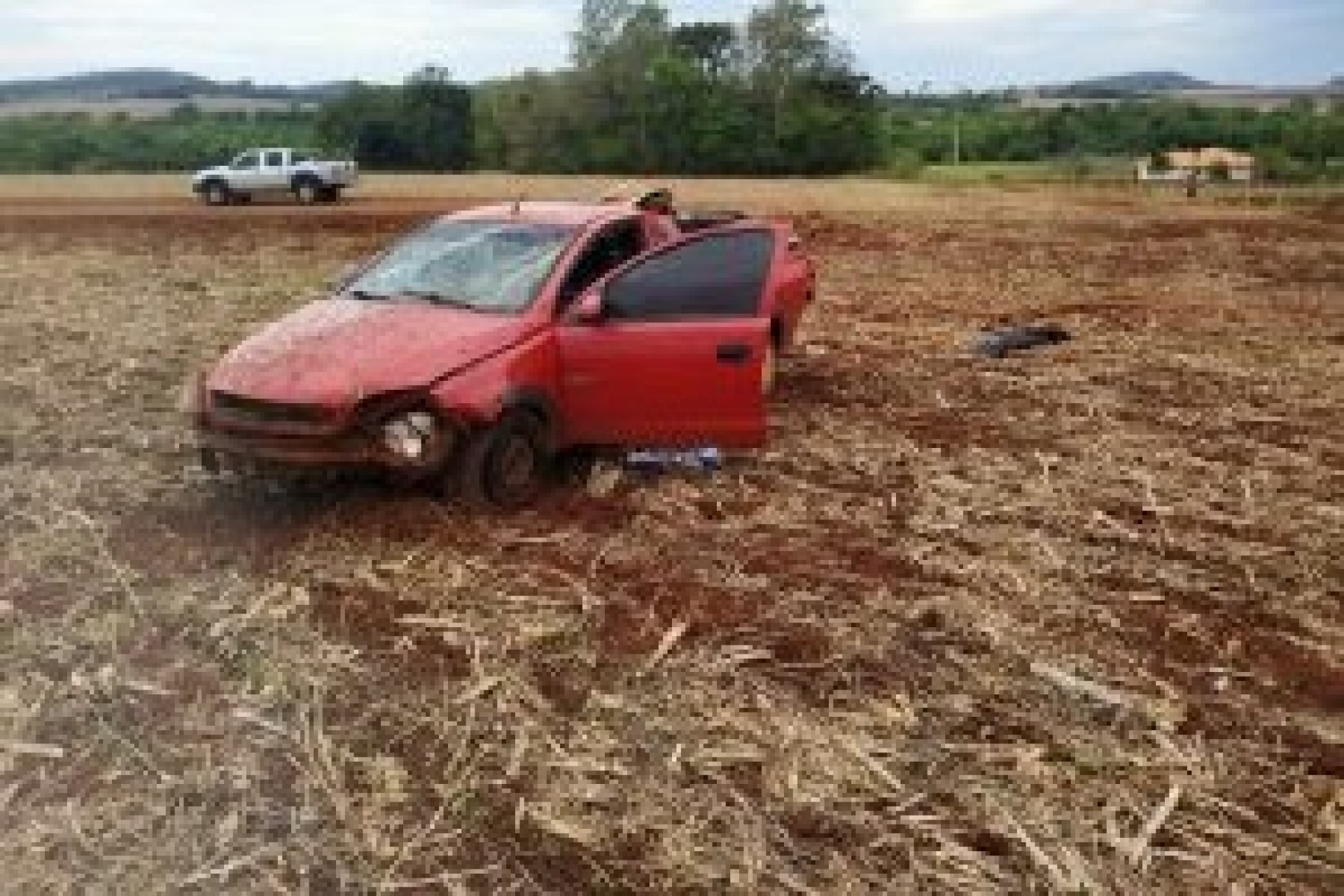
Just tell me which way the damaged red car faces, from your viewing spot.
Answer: facing the viewer and to the left of the viewer

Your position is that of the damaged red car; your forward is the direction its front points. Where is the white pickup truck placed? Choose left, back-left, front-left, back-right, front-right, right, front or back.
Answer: back-right
